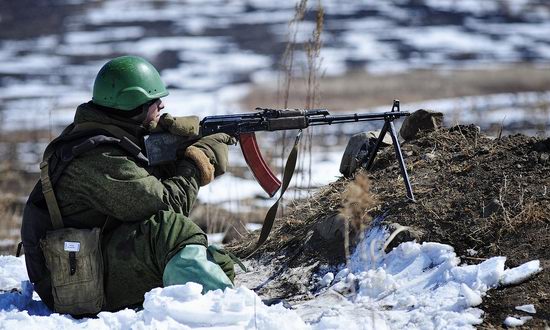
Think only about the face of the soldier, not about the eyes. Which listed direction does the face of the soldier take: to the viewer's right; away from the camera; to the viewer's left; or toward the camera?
to the viewer's right

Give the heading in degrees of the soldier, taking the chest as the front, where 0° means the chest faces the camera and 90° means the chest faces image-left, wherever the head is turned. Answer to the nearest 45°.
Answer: approximately 270°

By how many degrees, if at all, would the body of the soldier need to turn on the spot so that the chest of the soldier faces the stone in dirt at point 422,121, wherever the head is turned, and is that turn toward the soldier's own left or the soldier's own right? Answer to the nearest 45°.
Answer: approximately 45° to the soldier's own left
